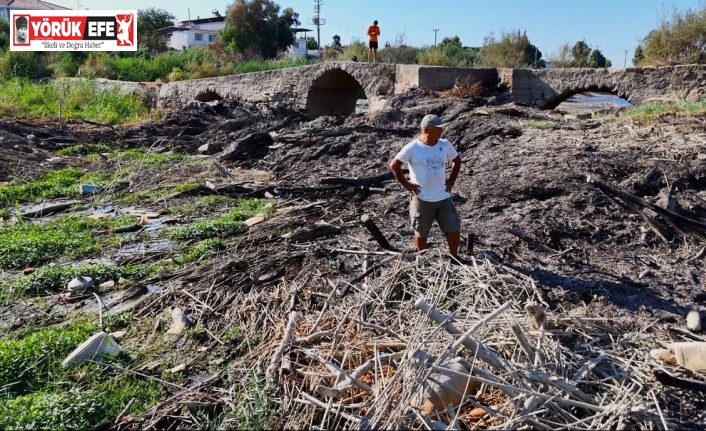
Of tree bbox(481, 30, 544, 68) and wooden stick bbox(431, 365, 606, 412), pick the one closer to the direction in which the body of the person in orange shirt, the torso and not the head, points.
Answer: the wooden stick

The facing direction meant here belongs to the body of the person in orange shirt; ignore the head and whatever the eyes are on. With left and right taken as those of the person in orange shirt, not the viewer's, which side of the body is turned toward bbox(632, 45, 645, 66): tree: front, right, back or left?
left

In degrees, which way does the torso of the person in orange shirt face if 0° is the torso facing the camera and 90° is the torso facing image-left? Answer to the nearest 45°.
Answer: approximately 0°

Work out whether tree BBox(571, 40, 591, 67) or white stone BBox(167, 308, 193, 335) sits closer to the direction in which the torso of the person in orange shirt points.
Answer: the white stone

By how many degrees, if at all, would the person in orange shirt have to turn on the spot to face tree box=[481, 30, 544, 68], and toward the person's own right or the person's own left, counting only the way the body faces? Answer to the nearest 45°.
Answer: approximately 135° to the person's own left

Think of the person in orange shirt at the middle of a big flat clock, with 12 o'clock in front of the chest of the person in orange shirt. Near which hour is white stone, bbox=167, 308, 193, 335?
The white stone is roughly at 12 o'clock from the person in orange shirt.

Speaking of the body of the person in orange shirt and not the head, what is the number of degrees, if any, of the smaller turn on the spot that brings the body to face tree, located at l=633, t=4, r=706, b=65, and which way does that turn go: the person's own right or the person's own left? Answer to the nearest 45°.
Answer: approximately 45° to the person's own left

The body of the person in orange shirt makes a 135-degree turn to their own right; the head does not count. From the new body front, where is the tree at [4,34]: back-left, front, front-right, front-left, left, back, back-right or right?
front

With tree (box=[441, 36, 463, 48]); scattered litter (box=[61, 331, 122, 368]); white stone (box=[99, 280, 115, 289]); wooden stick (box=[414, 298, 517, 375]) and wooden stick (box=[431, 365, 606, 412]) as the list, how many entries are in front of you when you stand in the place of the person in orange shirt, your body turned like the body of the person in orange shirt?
4

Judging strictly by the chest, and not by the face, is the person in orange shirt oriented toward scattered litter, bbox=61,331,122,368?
yes

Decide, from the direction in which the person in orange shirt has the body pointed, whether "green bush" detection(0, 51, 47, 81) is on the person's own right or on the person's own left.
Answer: on the person's own right
